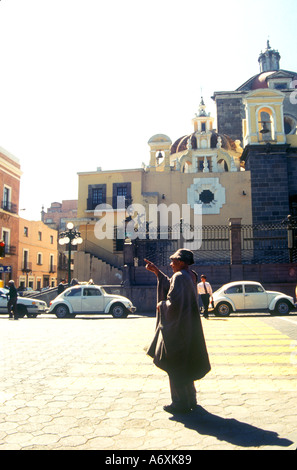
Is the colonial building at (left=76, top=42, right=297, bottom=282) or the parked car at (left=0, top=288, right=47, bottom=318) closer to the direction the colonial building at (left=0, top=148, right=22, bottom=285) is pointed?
the colonial building

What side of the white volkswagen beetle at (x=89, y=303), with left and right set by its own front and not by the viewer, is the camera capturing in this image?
right

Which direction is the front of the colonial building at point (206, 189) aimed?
toward the camera

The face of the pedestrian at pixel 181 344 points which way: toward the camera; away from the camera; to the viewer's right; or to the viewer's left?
to the viewer's left

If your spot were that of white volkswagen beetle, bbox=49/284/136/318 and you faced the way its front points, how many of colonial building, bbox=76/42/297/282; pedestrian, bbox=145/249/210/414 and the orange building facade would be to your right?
1

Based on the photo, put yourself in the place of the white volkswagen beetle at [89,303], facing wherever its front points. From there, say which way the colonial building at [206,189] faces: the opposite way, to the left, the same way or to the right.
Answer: to the right

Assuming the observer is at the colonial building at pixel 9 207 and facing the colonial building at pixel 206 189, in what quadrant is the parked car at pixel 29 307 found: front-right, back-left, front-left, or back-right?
front-right

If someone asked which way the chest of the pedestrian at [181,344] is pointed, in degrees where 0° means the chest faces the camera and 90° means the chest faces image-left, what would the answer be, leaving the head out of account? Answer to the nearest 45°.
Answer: approximately 90°

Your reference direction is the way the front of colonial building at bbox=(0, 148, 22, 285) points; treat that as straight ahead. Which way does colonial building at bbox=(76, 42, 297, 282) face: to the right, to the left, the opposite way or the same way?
to the right

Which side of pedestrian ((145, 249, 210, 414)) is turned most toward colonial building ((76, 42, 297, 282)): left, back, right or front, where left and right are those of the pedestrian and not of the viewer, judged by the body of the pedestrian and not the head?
right

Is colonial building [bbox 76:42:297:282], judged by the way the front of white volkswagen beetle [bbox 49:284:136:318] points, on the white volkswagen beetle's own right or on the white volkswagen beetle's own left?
on the white volkswagen beetle's own left

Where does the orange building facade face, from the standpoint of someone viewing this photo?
facing the viewer and to the right of the viewer
